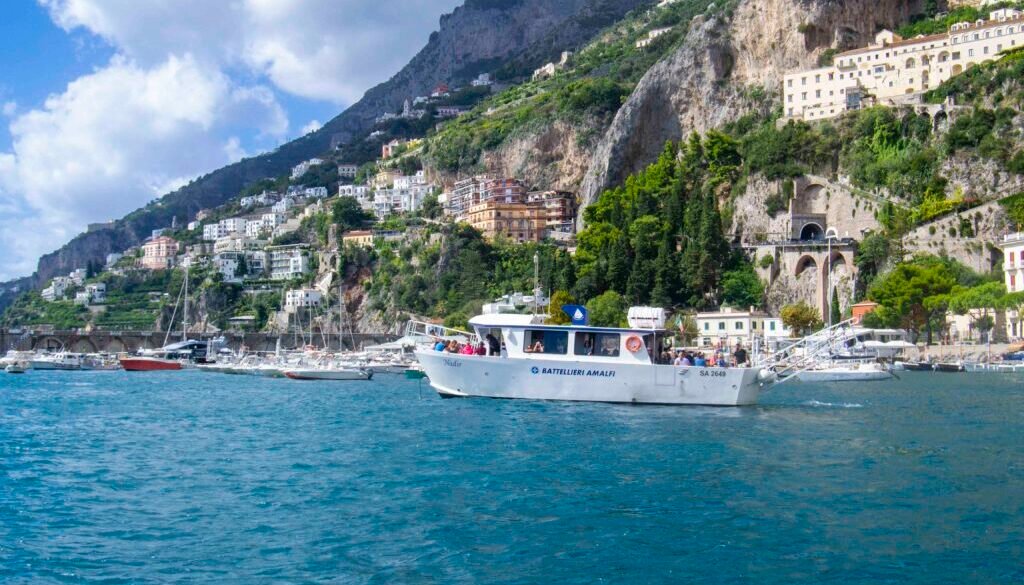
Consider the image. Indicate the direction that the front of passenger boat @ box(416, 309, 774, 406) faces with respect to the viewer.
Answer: facing to the left of the viewer
